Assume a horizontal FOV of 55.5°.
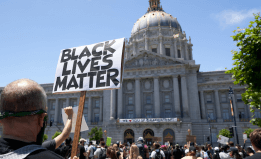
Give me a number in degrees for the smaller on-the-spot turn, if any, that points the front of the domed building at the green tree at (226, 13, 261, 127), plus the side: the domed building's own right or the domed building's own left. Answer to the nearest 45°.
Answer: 0° — it already faces it

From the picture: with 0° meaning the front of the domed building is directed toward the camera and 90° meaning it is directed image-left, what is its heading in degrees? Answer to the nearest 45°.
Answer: approximately 0°
